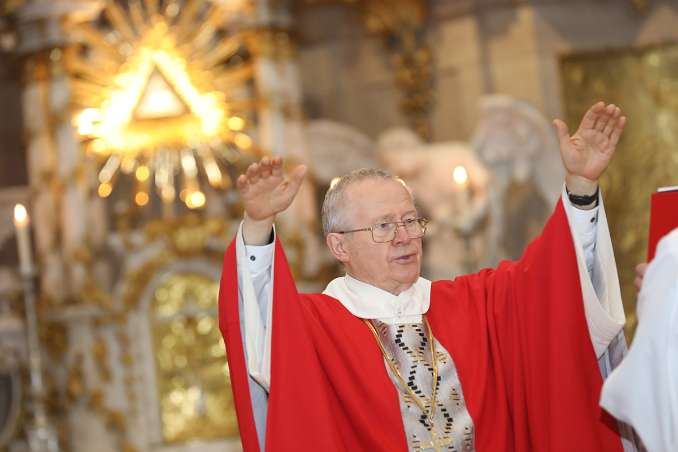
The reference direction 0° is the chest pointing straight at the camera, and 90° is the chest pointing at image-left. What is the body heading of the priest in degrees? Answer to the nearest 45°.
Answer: approximately 315°

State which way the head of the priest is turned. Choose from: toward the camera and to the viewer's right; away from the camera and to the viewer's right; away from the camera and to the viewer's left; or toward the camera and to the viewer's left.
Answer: toward the camera and to the viewer's right

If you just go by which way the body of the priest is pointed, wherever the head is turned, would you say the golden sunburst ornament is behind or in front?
behind
